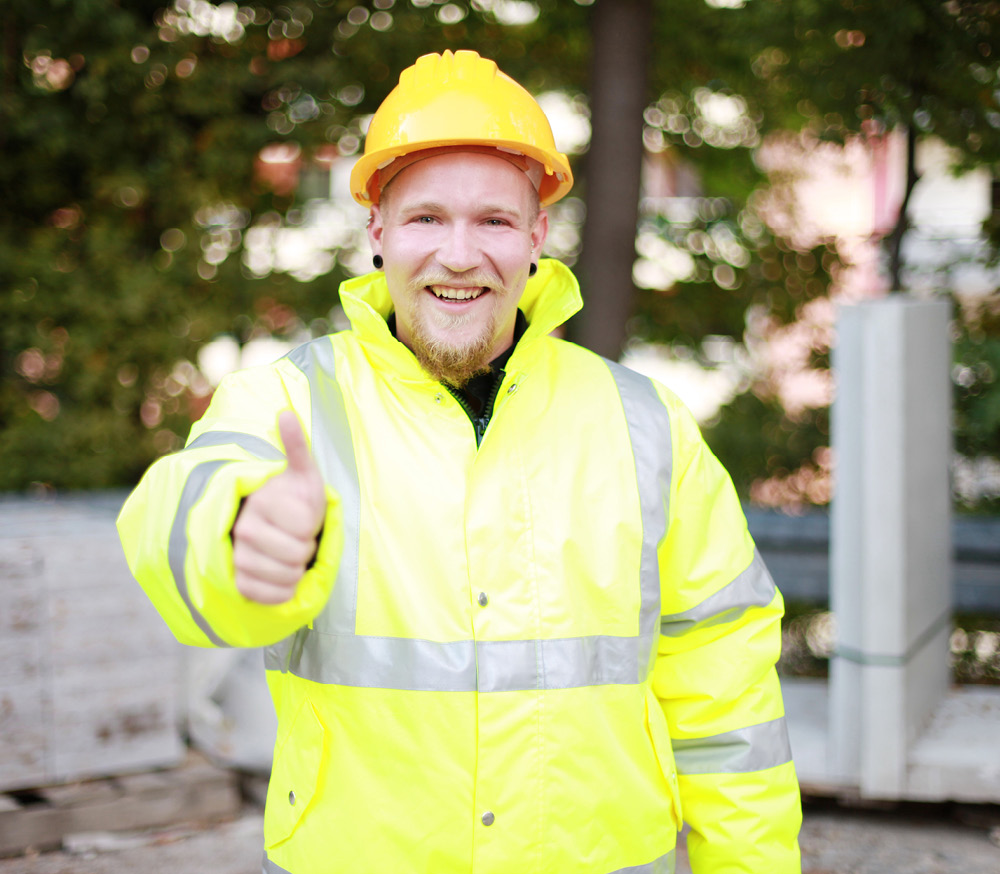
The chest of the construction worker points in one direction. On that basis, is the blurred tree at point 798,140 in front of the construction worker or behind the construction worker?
behind

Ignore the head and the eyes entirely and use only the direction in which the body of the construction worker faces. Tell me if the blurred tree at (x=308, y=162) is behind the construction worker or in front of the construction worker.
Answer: behind

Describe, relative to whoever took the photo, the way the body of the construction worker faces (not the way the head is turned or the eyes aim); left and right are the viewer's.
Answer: facing the viewer

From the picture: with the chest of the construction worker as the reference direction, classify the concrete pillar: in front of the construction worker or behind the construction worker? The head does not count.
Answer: behind

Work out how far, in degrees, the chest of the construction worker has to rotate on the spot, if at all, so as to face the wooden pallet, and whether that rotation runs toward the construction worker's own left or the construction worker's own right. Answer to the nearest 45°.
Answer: approximately 135° to the construction worker's own right

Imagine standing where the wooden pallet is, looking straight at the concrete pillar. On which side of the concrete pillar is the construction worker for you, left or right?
right

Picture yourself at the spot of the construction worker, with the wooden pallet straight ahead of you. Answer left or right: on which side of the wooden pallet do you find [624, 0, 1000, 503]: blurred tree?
right
